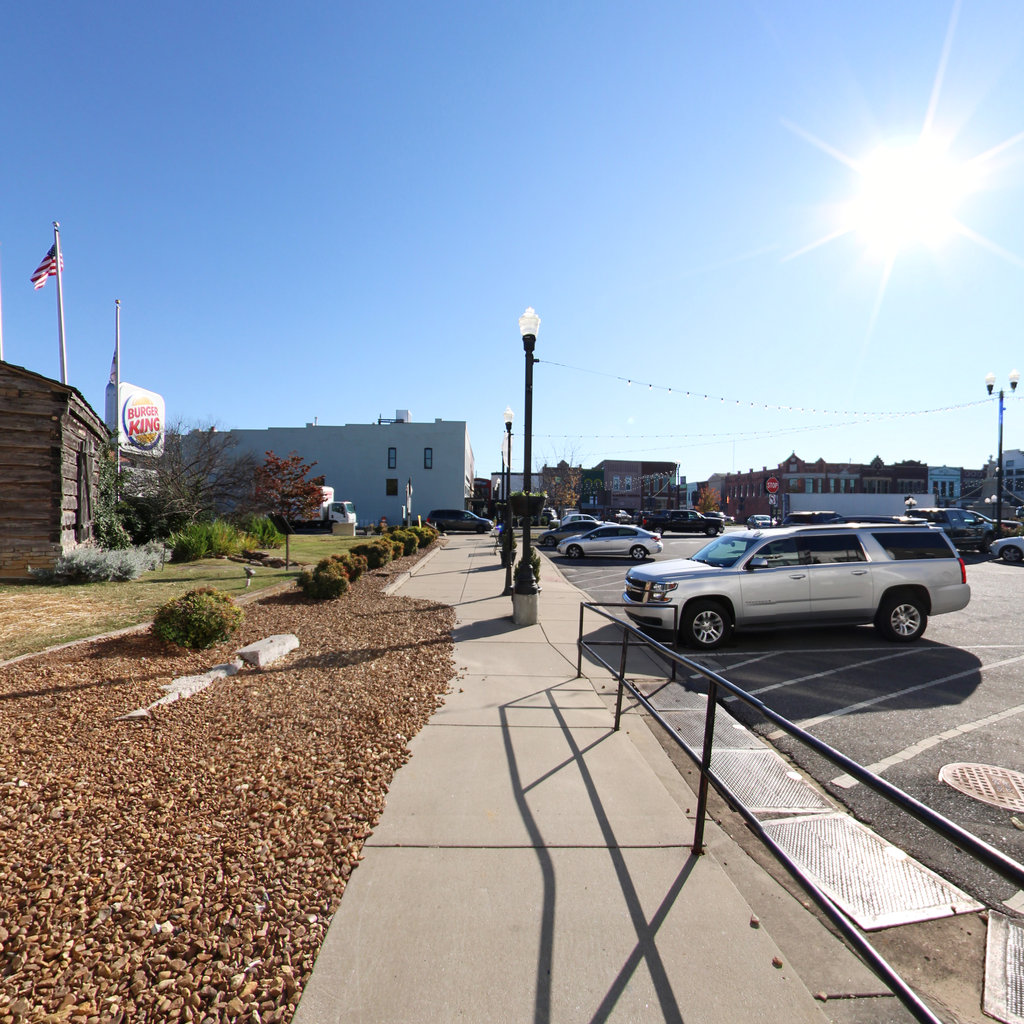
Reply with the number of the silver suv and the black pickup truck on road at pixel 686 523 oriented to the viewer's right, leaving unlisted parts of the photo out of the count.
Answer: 1

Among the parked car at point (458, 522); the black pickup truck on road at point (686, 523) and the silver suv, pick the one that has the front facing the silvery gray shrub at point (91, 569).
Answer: the silver suv

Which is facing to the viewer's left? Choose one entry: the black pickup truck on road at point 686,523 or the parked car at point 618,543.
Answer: the parked car at point 618,543

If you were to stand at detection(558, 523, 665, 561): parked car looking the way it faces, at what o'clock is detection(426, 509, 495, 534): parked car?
detection(426, 509, 495, 534): parked car is roughly at 2 o'clock from detection(558, 523, 665, 561): parked car.

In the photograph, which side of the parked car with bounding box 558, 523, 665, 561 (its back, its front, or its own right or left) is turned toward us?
left

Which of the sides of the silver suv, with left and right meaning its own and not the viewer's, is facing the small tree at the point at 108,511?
front

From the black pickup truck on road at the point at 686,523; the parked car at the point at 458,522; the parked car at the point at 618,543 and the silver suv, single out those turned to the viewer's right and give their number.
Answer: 2

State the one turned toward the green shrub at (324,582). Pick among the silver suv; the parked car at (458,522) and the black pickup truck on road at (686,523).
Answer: the silver suv

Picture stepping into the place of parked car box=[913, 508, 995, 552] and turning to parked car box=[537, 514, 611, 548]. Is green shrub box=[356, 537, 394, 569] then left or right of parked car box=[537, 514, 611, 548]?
left

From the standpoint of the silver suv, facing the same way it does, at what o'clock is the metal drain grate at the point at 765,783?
The metal drain grate is roughly at 9 o'clock from the silver suv.

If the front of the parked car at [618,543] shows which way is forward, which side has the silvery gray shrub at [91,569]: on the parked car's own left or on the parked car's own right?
on the parked car's own left

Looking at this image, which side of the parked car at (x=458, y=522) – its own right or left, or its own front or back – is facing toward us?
right

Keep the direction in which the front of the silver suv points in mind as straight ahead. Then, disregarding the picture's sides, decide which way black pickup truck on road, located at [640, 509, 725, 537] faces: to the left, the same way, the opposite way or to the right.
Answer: the opposite way
